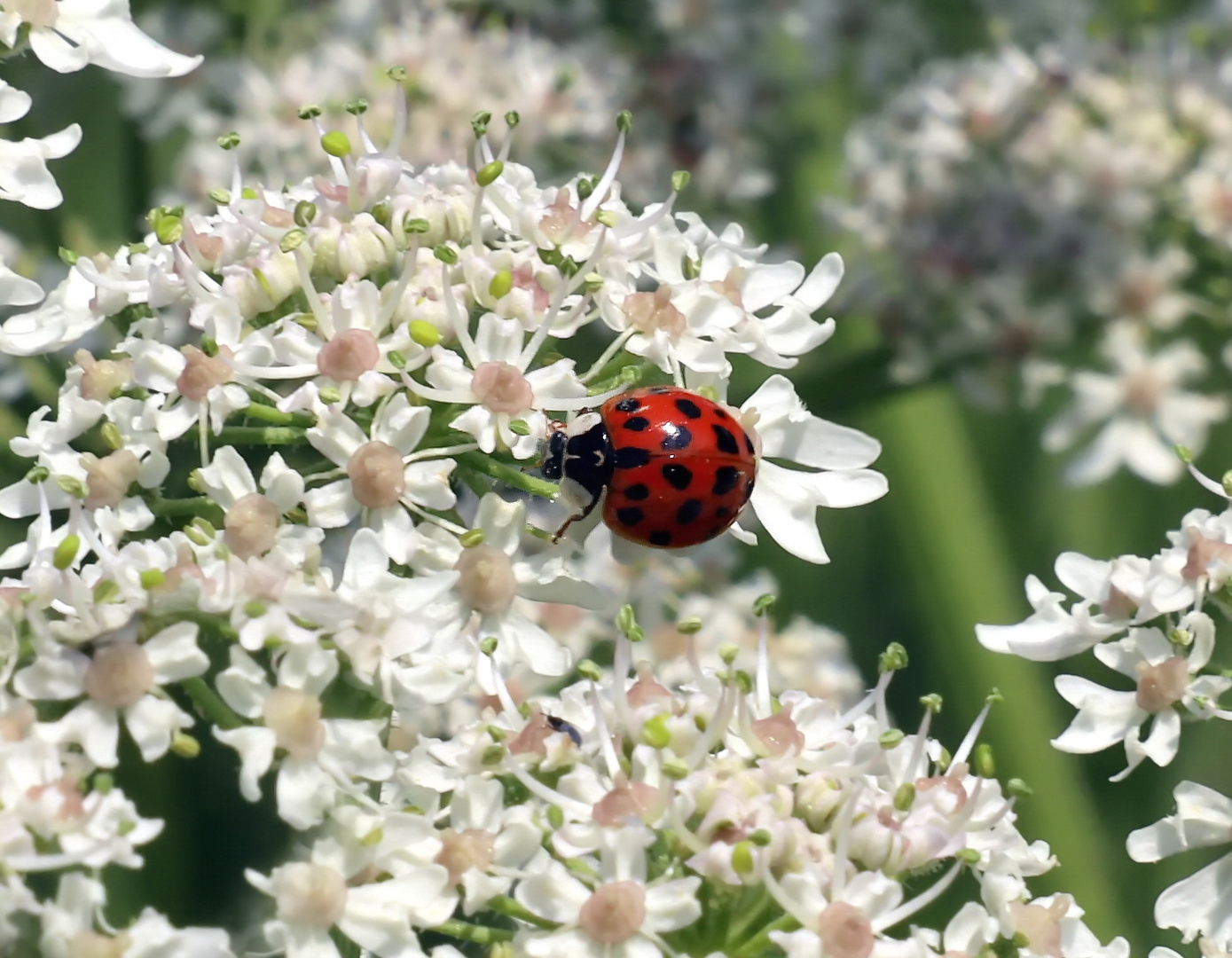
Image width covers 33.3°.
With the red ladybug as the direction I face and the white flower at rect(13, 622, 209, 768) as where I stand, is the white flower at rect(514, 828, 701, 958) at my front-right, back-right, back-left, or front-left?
front-right

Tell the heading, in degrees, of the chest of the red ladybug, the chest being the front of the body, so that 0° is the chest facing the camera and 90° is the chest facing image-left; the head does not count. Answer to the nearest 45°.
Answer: approximately 90°

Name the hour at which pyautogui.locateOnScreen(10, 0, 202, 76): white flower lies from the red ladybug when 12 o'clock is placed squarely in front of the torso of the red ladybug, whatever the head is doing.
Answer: The white flower is roughly at 1 o'clock from the red ladybug.
